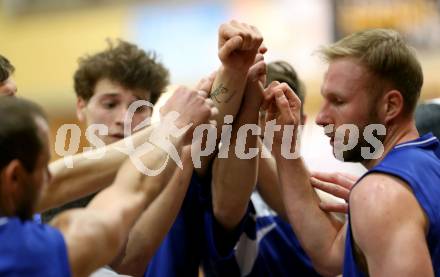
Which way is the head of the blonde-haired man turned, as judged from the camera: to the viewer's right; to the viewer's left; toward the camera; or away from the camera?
to the viewer's left

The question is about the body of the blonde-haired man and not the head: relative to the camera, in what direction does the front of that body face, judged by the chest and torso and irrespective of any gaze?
to the viewer's left
